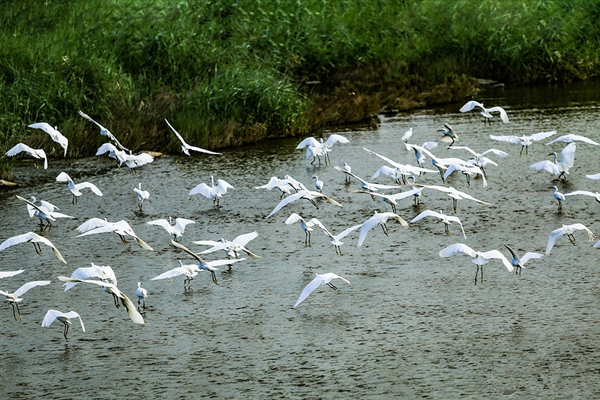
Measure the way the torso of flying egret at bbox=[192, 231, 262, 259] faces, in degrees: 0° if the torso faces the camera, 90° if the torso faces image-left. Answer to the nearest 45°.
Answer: approximately 135°

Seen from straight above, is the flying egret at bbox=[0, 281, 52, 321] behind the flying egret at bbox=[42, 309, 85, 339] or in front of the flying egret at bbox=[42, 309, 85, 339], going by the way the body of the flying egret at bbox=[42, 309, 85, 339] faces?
in front

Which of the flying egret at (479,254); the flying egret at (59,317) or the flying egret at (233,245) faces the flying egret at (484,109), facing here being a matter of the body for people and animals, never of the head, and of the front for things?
the flying egret at (479,254)

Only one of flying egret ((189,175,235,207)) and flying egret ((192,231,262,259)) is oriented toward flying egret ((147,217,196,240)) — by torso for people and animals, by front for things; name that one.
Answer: flying egret ((192,231,262,259))

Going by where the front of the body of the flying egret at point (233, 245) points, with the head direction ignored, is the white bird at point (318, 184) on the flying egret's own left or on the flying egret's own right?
on the flying egret's own right

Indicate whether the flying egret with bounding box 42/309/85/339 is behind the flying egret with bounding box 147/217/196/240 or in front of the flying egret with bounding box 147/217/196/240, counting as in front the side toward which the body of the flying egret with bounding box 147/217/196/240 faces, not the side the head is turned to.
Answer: behind

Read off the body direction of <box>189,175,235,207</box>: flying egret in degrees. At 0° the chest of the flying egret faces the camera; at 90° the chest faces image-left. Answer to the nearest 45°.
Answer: approximately 180°
